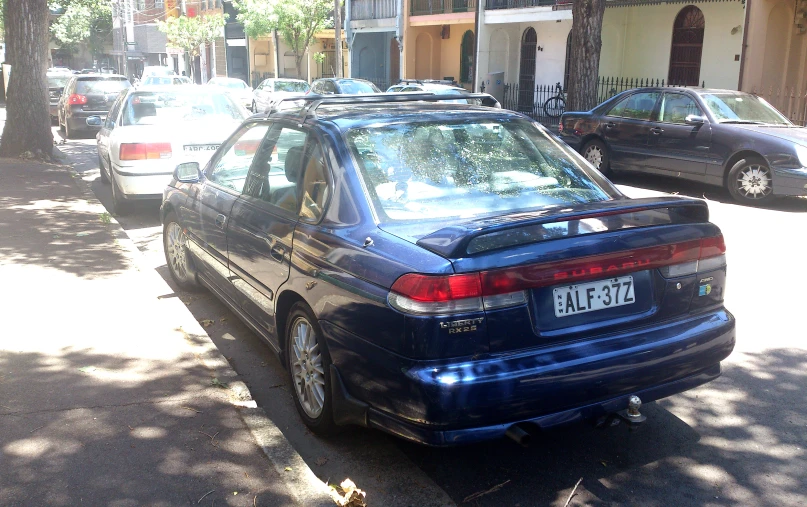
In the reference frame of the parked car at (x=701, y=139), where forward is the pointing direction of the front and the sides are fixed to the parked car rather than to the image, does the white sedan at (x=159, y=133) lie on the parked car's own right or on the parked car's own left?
on the parked car's own right

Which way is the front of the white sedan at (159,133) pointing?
away from the camera

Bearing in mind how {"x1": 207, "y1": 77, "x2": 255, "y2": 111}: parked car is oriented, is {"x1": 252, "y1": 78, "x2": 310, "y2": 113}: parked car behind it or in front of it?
in front

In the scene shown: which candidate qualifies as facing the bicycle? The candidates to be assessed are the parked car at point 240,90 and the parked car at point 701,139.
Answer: the parked car at point 240,90

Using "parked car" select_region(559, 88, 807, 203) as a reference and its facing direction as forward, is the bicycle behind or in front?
behind

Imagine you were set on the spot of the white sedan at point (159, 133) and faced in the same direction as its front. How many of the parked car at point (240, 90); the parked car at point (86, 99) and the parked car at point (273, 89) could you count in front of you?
3

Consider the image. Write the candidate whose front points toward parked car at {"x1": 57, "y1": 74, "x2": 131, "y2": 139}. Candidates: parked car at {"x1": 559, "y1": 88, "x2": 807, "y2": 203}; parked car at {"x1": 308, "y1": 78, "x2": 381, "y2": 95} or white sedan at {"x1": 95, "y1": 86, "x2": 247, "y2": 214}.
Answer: the white sedan

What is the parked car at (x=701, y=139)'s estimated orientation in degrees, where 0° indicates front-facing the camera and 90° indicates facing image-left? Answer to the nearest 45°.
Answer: approximately 315°

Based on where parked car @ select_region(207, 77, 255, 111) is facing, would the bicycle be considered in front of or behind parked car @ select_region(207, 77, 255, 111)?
in front

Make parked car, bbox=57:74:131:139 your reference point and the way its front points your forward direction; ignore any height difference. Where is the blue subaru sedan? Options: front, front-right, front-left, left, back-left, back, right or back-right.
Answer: back

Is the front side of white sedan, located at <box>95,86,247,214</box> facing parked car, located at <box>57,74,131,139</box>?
yes

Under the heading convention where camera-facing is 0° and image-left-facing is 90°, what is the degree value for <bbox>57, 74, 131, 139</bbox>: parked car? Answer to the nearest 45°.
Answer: approximately 180°

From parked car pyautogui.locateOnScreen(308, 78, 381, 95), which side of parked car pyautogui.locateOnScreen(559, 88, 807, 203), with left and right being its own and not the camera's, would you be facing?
back

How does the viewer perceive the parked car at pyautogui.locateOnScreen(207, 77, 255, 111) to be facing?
facing the viewer and to the right of the viewer

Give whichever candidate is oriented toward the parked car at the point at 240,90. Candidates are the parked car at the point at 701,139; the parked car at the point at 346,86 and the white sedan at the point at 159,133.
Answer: the white sedan

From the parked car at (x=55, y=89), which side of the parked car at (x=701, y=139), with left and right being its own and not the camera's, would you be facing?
back

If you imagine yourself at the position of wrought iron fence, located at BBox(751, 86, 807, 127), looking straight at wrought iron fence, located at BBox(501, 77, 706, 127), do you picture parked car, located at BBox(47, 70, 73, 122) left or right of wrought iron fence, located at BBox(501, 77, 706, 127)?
left

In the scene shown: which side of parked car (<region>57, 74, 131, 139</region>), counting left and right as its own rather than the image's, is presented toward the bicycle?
right
